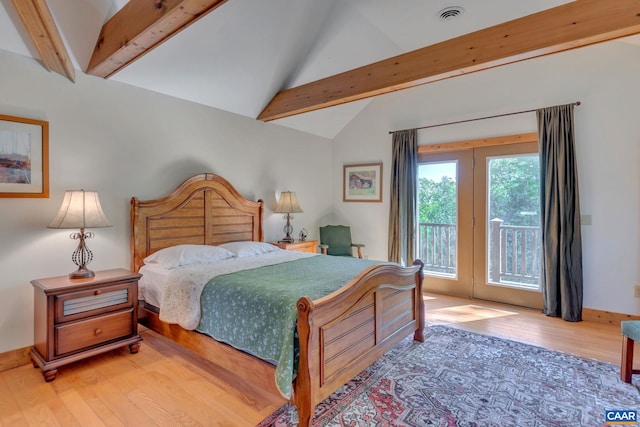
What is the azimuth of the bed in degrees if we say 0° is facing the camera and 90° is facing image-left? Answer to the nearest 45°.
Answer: approximately 315°

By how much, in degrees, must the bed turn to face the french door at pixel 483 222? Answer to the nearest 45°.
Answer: approximately 90° to its left

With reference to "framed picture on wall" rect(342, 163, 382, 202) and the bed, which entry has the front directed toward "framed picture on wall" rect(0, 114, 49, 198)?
"framed picture on wall" rect(342, 163, 382, 202)

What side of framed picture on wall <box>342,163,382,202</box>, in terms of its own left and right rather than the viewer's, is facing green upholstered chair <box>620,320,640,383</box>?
left

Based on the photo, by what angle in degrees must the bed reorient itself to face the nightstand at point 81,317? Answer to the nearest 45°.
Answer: approximately 135° to its right

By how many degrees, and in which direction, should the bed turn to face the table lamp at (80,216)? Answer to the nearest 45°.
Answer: approximately 135° to its right

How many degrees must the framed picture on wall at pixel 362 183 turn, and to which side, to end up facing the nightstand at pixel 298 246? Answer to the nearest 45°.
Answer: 0° — it already faces it

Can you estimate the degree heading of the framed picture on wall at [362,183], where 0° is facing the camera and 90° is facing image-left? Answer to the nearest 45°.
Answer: approximately 45°
